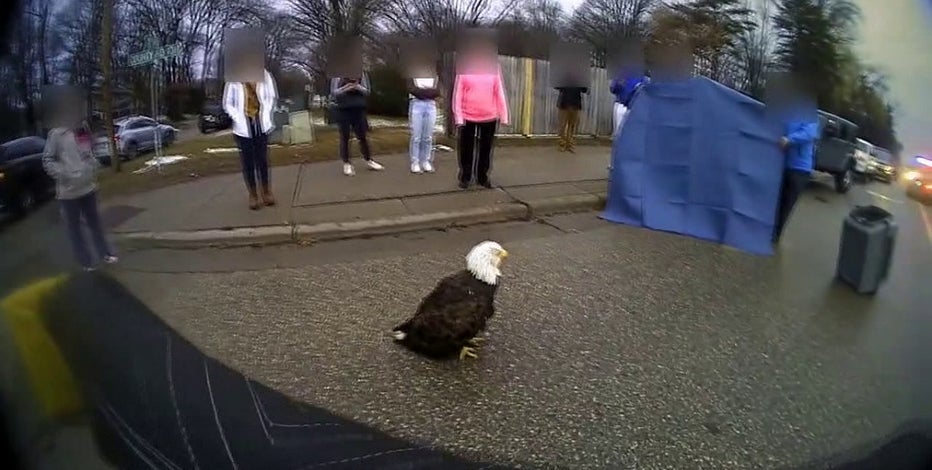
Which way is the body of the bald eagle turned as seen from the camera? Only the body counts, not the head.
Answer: to the viewer's right

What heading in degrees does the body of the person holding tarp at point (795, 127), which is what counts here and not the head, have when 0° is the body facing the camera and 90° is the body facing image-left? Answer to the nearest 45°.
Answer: approximately 90°

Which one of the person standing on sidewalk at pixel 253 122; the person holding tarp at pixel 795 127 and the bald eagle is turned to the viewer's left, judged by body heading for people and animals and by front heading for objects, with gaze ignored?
the person holding tarp

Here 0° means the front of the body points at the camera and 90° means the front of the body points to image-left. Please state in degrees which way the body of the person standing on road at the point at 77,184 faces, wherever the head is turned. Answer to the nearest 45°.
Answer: approximately 315°
